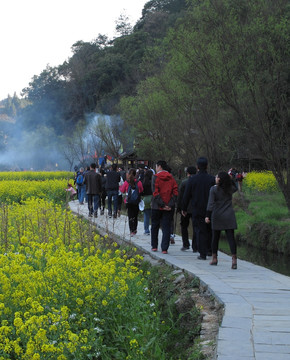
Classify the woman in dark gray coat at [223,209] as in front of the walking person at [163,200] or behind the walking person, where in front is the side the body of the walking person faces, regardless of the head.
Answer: behind

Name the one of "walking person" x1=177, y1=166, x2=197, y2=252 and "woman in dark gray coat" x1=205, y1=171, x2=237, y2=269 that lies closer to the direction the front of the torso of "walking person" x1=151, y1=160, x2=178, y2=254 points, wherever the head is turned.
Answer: the walking person

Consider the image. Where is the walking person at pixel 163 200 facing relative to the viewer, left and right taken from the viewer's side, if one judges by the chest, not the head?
facing away from the viewer and to the left of the viewer

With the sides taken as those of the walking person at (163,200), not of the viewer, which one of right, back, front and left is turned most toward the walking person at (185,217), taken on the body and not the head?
right
